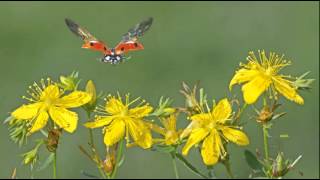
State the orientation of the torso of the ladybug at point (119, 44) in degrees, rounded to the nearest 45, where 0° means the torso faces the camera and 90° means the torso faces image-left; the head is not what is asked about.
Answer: approximately 0°
